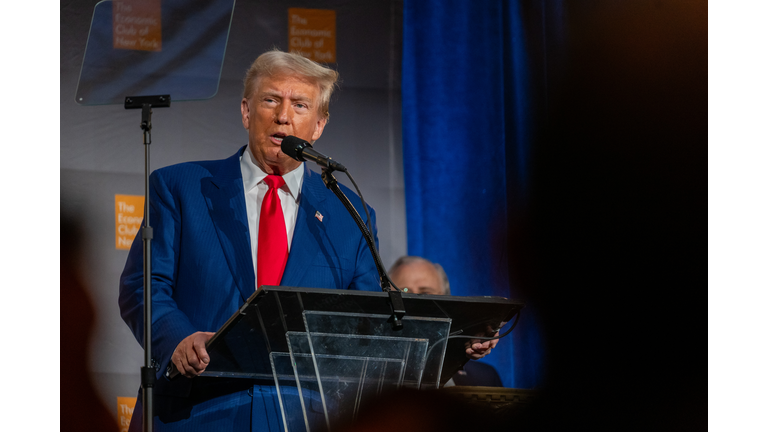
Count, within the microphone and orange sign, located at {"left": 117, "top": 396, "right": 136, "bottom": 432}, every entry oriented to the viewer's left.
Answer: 1

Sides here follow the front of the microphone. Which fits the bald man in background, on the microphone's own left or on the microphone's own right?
on the microphone's own right

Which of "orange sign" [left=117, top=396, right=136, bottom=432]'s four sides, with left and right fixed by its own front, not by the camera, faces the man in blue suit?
front

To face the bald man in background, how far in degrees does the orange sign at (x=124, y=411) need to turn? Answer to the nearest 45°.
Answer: approximately 90° to its left

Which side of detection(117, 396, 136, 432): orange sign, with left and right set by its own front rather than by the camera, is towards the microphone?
front

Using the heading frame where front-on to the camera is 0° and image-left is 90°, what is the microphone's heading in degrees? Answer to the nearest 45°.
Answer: approximately 90°

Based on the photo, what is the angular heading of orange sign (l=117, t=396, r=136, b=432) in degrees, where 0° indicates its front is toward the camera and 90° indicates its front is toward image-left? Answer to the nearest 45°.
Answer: approximately 0°

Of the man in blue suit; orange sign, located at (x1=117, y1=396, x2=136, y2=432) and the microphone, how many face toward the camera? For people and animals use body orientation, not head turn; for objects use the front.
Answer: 2
